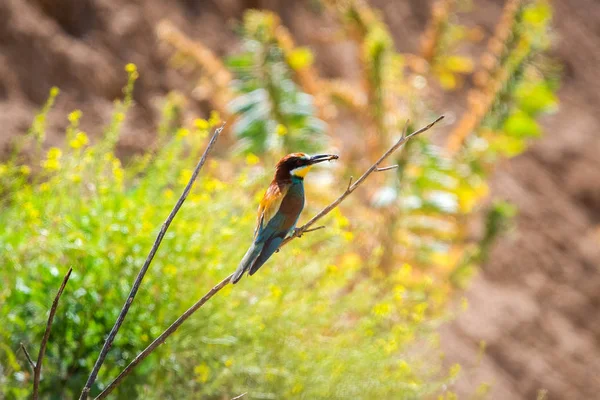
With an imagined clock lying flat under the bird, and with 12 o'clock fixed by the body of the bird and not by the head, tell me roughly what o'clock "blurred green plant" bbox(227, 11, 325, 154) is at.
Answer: The blurred green plant is roughly at 9 o'clock from the bird.

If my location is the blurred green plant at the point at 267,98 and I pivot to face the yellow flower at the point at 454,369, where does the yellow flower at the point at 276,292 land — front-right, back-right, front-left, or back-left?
front-right

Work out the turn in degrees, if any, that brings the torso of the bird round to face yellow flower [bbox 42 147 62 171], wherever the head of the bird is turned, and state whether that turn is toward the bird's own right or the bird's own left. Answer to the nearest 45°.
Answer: approximately 135° to the bird's own left

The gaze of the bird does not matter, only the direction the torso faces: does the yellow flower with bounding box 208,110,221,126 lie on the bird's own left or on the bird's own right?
on the bird's own left

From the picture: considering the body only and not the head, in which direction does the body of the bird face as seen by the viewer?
to the viewer's right
